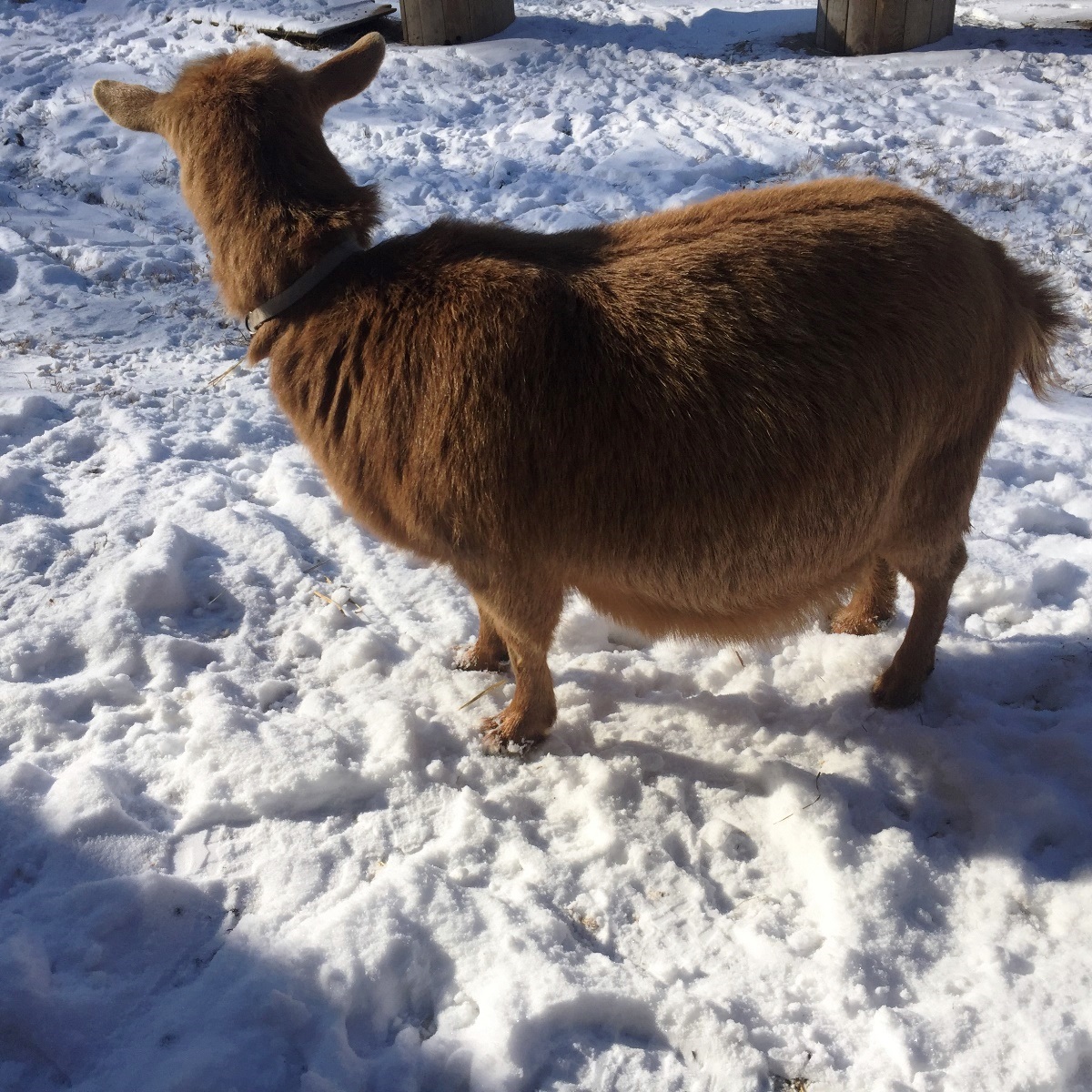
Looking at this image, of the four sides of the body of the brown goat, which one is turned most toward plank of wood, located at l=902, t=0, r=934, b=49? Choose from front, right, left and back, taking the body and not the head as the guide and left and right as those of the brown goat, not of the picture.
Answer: right

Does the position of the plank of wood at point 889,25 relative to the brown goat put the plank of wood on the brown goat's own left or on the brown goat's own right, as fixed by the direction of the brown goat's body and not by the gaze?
on the brown goat's own right

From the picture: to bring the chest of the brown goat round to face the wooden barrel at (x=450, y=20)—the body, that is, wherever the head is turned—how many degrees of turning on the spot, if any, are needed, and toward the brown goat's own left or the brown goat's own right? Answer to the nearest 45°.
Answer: approximately 90° to the brown goat's own right

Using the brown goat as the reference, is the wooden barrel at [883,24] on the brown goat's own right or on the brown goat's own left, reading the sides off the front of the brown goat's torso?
on the brown goat's own right

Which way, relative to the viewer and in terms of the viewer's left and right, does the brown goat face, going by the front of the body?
facing to the left of the viewer
